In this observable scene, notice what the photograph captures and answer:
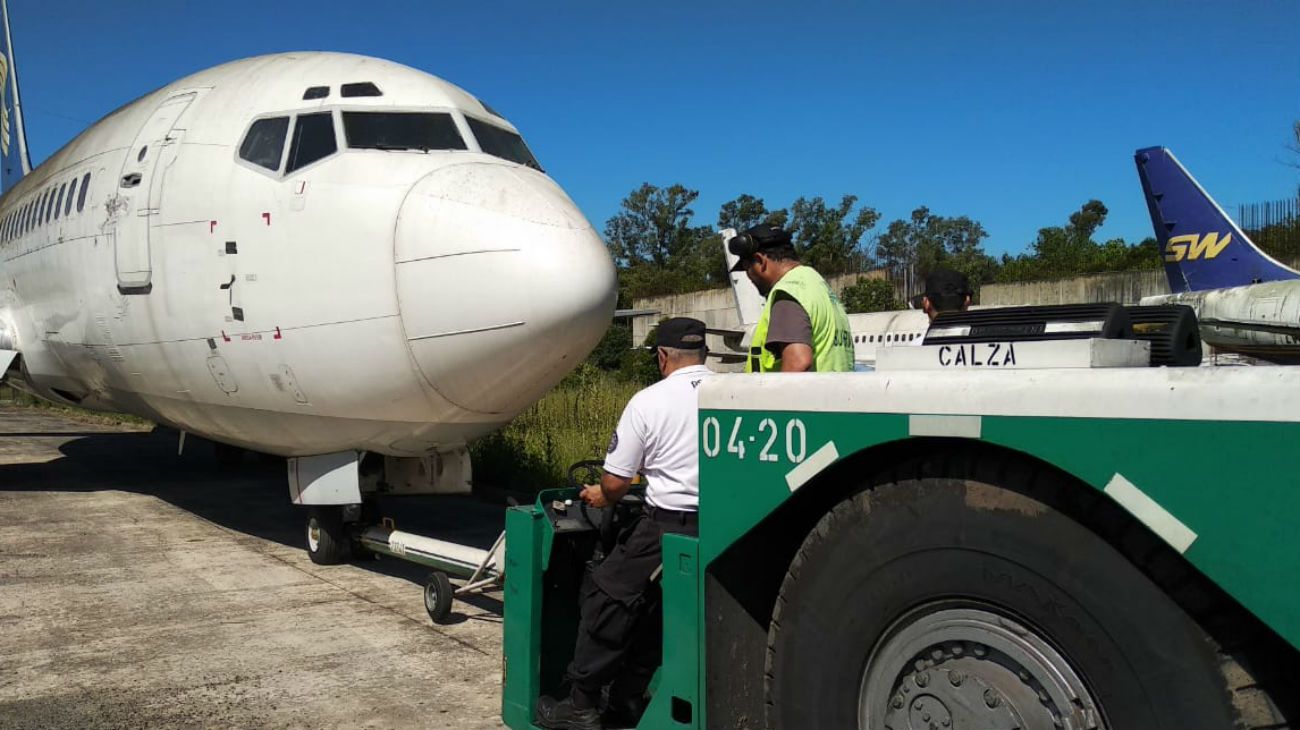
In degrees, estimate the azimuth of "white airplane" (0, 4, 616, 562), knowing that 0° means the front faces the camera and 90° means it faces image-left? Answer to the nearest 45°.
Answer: approximately 315°

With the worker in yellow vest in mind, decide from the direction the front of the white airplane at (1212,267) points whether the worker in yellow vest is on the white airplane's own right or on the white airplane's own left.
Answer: on the white airplane's own right

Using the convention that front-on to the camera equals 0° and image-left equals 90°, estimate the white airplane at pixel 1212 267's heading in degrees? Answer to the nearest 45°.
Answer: approximately 270°

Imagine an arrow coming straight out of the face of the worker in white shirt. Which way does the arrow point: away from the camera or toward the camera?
away from the camera

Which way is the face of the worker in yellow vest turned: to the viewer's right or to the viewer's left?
to the viewer's left

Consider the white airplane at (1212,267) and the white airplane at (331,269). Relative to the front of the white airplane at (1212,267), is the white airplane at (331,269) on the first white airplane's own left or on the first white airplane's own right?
on the first white airplane's own right

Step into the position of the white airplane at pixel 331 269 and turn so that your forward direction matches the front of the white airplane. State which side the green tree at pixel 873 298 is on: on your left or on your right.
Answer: on your left

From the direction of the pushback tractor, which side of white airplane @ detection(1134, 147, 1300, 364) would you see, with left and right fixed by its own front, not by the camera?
right

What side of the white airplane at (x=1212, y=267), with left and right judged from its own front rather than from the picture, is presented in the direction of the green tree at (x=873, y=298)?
back

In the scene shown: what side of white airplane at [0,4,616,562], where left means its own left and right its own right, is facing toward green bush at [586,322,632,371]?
left
